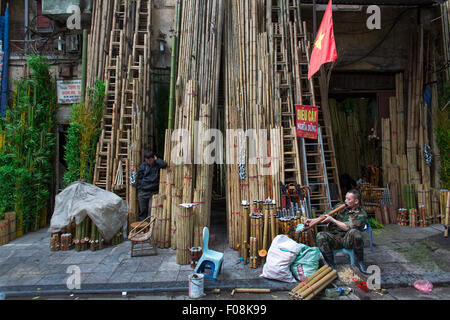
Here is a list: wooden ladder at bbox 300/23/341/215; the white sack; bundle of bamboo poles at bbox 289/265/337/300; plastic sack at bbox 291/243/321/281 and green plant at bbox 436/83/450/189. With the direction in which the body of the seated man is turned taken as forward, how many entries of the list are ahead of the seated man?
3

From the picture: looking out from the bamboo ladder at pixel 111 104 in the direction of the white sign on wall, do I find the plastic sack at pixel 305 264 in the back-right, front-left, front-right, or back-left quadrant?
back-left

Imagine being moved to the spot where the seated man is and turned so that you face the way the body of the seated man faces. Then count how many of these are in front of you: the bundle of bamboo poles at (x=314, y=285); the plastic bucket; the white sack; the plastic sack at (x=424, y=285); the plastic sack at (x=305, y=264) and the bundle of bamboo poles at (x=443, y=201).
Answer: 4

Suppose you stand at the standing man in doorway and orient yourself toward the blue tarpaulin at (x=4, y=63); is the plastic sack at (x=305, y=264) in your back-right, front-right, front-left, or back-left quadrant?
back-left

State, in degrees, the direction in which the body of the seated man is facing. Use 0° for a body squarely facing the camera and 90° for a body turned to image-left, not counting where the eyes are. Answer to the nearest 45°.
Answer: approximately 45°

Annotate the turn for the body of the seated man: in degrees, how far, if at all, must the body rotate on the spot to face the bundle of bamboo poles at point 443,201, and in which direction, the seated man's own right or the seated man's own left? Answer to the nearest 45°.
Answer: approximately 180°
